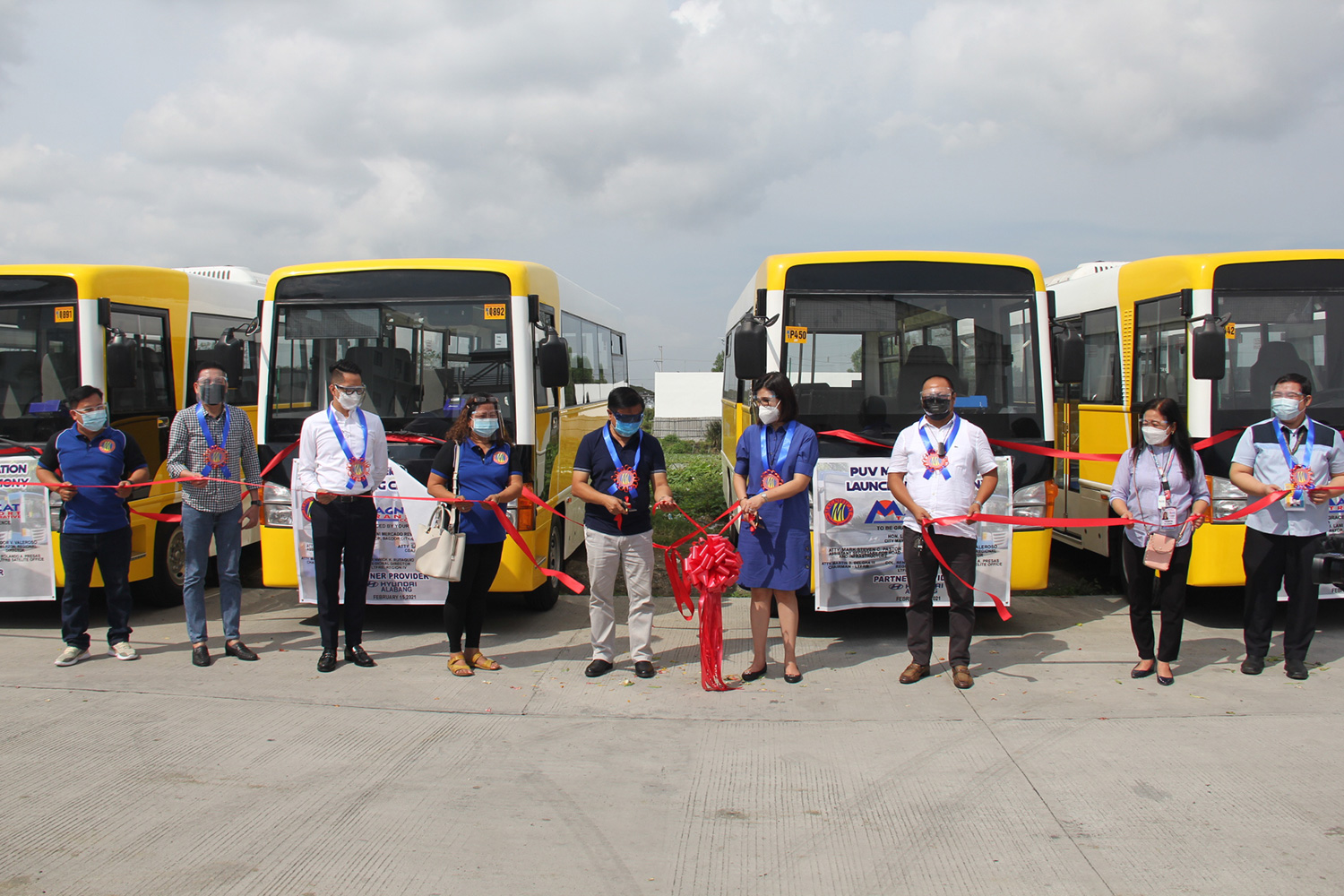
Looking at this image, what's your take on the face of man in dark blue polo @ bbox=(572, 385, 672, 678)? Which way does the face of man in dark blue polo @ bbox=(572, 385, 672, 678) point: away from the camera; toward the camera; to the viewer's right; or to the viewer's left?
toward the camera

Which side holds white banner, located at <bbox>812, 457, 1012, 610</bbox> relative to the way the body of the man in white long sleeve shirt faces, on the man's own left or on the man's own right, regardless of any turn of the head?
on the man's own left

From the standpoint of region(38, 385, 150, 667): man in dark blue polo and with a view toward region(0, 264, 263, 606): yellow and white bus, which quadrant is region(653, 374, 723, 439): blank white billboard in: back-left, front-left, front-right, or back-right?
front-right

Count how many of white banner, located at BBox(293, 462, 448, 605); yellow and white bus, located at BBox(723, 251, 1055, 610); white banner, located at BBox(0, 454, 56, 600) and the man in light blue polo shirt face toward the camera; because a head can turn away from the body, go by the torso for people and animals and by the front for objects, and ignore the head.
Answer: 4

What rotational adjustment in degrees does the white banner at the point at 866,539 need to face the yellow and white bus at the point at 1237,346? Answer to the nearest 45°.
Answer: approximately 90° to its left

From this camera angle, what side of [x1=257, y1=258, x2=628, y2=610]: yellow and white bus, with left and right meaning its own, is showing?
front

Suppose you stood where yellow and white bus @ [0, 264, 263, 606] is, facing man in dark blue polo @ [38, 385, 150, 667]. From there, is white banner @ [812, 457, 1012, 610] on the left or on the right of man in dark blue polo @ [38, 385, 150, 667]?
left

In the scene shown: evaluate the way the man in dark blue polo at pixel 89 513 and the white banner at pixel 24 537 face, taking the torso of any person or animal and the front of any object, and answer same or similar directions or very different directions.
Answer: same or similar directions

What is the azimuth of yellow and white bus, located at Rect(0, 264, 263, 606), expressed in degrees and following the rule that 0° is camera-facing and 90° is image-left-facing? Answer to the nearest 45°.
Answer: approximately 45°

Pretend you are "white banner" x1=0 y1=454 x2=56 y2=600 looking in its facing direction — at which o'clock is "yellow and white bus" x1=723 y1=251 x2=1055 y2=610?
The yellow and white bus is roughly at 10 o'clock from the white banner.

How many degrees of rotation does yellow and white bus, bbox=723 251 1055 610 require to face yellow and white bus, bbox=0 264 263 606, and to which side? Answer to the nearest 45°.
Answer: approximately 90° to its right

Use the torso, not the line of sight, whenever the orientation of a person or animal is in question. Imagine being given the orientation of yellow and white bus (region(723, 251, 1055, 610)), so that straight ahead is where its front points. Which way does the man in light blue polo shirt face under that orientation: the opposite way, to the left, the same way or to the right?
the same way

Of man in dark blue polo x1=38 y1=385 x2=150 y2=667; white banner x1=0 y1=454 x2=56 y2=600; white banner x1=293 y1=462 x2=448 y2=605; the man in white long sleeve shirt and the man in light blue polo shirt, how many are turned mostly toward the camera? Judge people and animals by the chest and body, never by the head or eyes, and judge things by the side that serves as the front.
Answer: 5

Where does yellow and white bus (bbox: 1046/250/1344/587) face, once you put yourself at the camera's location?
facing the viewer and to the right of the viewer

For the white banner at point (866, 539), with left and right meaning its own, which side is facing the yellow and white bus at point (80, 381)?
right

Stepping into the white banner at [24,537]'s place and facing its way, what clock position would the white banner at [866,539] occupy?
the white banner at [866,539] is roughly at 10 o'clock from the white banner at [24,537].

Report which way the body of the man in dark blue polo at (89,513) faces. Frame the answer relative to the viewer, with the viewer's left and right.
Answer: facing the viewer

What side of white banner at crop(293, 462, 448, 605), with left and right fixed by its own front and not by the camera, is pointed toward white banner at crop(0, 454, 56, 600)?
right

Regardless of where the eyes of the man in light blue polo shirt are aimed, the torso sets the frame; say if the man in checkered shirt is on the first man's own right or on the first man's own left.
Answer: on the first man's own right
